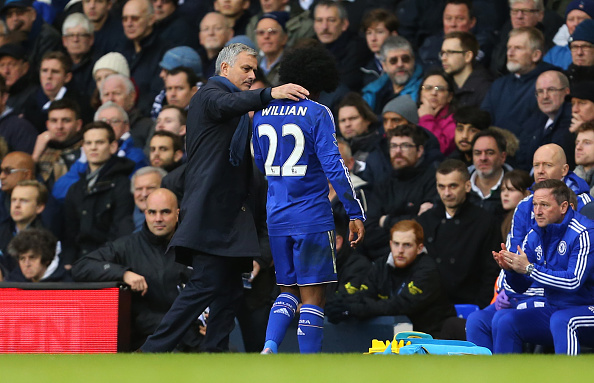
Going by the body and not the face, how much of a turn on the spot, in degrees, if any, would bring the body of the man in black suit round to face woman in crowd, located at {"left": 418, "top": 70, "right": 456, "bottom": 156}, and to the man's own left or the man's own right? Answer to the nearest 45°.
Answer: approximately 45° to the man's own left

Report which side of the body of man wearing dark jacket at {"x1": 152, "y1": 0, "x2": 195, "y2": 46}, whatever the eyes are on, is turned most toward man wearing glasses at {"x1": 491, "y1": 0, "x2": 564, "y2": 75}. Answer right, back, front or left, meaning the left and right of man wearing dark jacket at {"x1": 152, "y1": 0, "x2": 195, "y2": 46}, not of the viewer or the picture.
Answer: left
